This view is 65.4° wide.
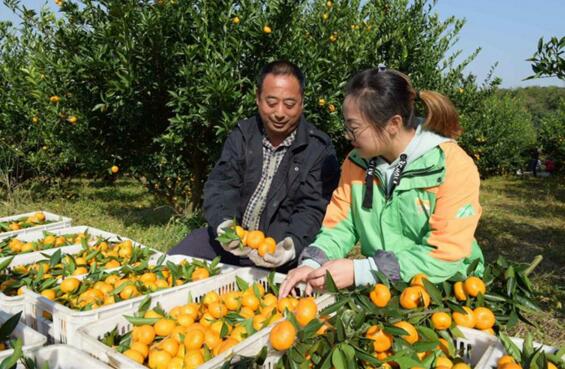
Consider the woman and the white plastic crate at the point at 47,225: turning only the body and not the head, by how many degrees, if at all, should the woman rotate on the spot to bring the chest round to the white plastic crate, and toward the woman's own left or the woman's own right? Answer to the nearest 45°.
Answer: approximately 45° to the woman's own right

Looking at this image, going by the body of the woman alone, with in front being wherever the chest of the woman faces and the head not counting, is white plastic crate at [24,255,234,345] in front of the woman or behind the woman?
in front

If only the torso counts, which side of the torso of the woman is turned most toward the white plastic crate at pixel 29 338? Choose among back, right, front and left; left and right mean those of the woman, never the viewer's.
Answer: front

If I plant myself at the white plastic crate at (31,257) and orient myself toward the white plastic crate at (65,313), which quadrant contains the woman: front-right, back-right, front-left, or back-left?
front-left

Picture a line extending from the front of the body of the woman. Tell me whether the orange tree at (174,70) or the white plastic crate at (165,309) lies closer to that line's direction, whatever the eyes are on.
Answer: the white plastic crate

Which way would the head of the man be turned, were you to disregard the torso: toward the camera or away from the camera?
toward the camera

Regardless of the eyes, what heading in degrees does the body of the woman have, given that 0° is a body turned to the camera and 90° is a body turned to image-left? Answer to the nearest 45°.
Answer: approximately 45°

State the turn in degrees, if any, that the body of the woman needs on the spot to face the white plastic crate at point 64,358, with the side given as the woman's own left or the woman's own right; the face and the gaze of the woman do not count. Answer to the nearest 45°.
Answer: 0° — they already face it

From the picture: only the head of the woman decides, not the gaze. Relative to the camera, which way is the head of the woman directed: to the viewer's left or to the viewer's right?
to the viewer's left

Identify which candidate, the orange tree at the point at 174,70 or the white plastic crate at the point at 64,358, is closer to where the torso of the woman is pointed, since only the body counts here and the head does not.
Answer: the white plastic crate

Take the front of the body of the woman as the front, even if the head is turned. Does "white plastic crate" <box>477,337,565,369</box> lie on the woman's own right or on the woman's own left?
on the woman's own left

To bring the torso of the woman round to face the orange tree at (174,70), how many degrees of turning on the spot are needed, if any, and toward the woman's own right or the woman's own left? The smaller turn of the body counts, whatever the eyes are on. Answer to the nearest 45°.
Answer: approximately 90° to the woman's own right

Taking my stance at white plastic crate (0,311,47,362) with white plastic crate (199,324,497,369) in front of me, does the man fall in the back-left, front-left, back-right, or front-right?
front-left
